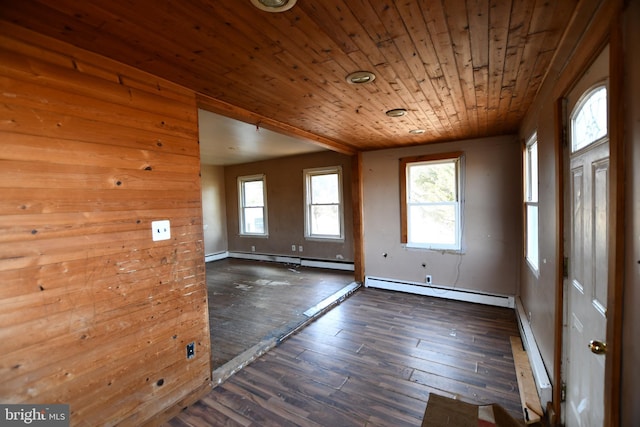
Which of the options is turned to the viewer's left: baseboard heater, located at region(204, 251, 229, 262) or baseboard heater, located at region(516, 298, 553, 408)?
baseboard heater, located at region(516, 298, 553, 408)

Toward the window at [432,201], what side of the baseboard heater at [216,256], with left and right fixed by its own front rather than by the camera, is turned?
front

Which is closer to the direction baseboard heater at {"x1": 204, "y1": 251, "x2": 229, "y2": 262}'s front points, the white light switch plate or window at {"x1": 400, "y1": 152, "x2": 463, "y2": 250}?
the window

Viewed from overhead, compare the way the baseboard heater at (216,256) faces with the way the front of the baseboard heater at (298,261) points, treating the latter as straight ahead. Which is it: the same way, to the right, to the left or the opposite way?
to the left

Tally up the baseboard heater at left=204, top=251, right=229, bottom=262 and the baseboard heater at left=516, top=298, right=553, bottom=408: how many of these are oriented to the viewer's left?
1

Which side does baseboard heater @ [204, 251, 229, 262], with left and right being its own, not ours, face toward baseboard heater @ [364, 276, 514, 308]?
front

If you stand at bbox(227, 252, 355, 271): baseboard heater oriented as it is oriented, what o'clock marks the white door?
The white door is roughly at 10 o'clock from the baseboard heater.

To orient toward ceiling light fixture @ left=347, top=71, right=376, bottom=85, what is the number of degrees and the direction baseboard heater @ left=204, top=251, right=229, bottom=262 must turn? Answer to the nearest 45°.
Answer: approximately 45° to its right

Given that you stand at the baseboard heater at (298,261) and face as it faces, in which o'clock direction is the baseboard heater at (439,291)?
the baseboard heater at (439,291) is roughly at 9 o'clock from the baseboard heater at (298,261).

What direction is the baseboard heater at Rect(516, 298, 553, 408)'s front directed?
to the viewer's left

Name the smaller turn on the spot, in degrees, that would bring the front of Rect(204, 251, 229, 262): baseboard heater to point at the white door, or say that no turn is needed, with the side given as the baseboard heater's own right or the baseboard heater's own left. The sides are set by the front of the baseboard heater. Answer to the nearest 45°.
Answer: approximately 45° to the baseboard heater's own right

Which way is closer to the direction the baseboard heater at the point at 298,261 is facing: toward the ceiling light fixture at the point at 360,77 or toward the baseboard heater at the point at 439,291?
the ceiling light fixture
